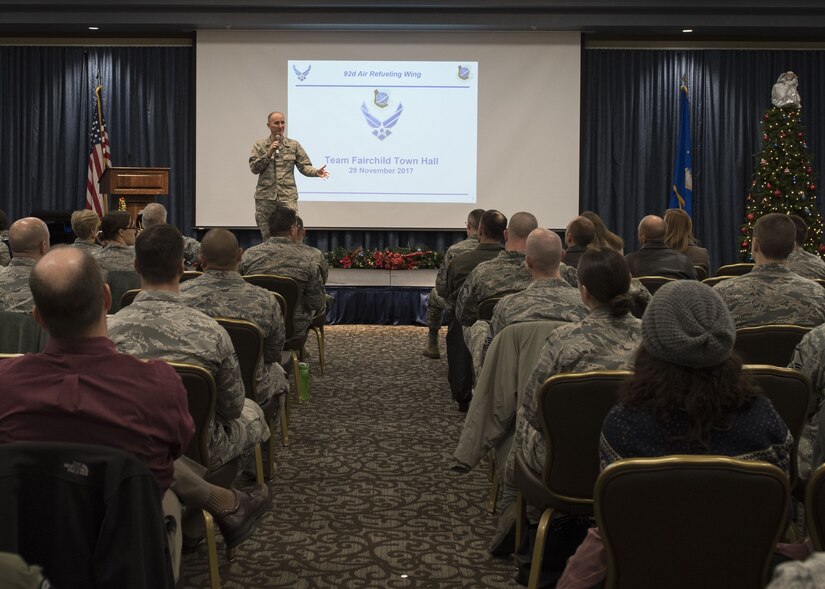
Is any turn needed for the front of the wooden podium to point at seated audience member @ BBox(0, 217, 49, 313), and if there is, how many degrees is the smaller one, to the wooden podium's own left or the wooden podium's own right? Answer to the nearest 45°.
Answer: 0° — it already faces them

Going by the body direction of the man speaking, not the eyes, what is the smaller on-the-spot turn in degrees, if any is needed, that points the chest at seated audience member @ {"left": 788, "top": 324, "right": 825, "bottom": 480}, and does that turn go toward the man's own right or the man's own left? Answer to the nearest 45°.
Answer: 0° — they already face them

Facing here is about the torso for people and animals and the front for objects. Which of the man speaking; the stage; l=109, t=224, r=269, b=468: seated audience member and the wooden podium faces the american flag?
the seated audience member

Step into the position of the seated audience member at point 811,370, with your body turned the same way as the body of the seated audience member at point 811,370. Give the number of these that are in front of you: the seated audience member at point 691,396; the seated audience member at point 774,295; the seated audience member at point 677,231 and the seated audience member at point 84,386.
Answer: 2

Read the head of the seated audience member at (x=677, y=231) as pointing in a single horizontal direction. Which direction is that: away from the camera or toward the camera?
away from the camera

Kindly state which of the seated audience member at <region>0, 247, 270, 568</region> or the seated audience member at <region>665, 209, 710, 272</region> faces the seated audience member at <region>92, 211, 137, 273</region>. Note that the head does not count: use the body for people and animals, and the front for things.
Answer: the seated audience member at <region>0, 247, 270, 568</region>

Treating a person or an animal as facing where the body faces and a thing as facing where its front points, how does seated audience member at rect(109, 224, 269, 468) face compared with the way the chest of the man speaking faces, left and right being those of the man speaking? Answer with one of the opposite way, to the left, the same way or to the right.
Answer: the opposite way

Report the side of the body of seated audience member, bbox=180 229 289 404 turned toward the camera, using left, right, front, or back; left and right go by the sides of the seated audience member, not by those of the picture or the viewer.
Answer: back

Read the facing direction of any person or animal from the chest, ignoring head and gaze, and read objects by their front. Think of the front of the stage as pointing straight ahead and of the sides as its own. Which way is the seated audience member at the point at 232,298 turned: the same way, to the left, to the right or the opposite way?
the opposite way

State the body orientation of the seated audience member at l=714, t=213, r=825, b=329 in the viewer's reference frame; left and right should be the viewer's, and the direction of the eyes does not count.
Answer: facing away from the viewer

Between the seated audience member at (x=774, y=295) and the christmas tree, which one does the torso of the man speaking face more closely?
the seated audience member

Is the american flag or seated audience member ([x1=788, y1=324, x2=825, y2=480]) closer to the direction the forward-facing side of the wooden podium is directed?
the seated audience member

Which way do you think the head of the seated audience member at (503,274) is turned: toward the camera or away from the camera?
away from the camera
